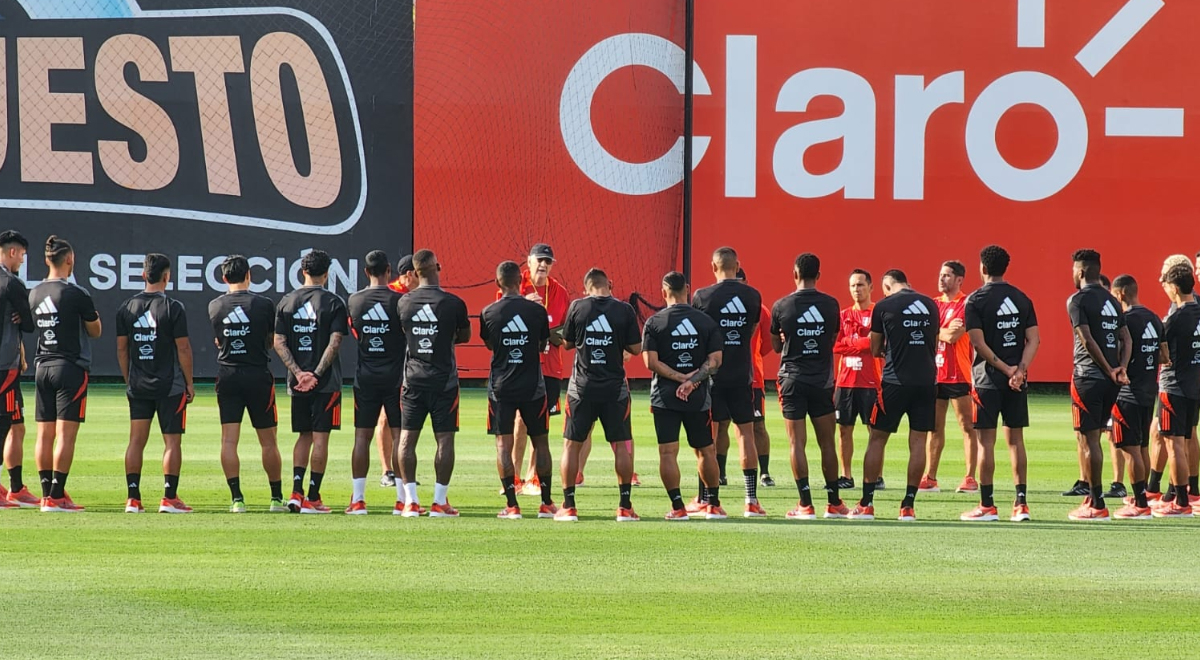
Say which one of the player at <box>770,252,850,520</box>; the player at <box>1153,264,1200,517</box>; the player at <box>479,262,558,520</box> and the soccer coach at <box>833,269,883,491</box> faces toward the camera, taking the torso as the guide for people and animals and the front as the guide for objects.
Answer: the soccer coach

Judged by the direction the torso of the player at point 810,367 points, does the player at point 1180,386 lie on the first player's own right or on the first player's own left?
on the first player's own right

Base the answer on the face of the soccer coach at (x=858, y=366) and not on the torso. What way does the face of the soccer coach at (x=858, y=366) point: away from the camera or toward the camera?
toward the camera

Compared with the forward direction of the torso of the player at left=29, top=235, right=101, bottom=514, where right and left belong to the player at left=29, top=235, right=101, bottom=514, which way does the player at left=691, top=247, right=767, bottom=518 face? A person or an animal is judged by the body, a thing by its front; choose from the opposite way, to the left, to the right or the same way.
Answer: the same way

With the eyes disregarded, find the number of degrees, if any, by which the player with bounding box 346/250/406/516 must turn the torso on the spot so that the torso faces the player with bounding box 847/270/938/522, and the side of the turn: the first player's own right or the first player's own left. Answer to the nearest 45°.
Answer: approximately 90° to the first player's own right

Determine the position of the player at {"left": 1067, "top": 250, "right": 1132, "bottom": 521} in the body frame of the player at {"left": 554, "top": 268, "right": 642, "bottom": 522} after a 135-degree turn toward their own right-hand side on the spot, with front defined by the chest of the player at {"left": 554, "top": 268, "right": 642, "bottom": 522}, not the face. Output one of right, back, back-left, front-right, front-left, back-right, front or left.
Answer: front-left

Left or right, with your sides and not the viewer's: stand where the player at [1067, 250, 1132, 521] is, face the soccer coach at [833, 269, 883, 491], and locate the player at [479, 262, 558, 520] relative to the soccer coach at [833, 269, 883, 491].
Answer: left

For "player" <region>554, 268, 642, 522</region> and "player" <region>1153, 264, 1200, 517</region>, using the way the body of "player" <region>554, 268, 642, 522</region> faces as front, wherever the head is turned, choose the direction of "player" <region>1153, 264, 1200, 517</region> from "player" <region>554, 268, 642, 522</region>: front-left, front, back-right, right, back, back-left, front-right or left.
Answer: right

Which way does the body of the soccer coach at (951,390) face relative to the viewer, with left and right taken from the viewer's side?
facing the viewer and to the left of the viewer

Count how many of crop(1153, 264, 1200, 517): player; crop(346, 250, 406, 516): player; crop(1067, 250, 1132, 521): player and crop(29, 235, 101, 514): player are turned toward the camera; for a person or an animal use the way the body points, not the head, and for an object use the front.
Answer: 0

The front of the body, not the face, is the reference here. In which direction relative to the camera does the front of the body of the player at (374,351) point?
away from the camera

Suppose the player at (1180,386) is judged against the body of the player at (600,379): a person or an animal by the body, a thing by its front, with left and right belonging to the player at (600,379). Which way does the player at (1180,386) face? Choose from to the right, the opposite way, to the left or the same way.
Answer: the same way

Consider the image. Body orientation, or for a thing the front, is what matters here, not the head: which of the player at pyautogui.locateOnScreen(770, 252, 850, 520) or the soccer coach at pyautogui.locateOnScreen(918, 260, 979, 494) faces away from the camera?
the player

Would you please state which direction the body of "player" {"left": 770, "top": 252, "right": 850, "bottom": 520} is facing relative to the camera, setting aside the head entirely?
away from the camera

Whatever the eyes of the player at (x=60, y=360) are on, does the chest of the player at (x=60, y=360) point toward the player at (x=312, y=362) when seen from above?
no

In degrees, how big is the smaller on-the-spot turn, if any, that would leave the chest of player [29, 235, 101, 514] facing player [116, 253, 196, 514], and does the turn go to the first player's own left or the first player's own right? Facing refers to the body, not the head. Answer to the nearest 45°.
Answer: approximately 90° to the first player's own right

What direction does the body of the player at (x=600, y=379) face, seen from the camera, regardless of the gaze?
away from the camera

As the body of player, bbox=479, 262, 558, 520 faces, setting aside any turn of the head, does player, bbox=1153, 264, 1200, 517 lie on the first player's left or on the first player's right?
on the first player's right

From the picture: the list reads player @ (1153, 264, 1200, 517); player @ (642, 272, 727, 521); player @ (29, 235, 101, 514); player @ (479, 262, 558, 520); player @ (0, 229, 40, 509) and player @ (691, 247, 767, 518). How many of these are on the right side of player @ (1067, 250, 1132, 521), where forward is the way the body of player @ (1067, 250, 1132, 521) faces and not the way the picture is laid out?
1

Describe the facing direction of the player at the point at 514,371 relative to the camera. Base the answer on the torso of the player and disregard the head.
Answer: away from the camera

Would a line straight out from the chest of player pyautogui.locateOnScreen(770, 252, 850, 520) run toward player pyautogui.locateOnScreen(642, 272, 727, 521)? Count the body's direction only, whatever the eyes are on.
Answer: no

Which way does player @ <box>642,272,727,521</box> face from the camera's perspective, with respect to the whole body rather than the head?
away from the camera
